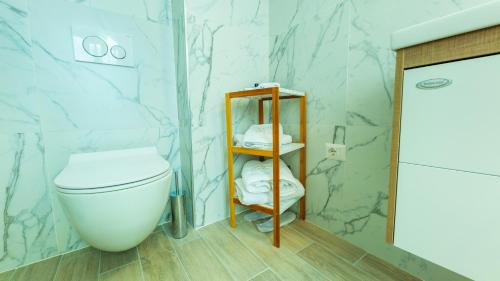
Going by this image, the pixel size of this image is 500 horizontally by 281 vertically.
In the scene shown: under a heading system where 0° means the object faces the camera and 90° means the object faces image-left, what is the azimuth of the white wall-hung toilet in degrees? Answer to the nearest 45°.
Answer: approximately 0°

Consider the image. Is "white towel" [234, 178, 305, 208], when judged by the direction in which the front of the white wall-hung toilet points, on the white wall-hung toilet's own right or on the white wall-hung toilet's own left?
on the white wall-hung toilet's own left

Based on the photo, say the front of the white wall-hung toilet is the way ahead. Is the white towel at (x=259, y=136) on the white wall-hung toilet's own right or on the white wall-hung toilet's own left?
on the white wall-hung toilet's own left

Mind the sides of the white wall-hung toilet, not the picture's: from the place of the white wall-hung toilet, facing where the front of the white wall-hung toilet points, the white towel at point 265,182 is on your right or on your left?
on your left

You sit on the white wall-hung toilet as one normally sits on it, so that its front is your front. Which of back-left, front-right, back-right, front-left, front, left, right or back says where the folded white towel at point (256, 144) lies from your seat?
left

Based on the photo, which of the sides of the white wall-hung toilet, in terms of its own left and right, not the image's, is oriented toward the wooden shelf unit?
left
